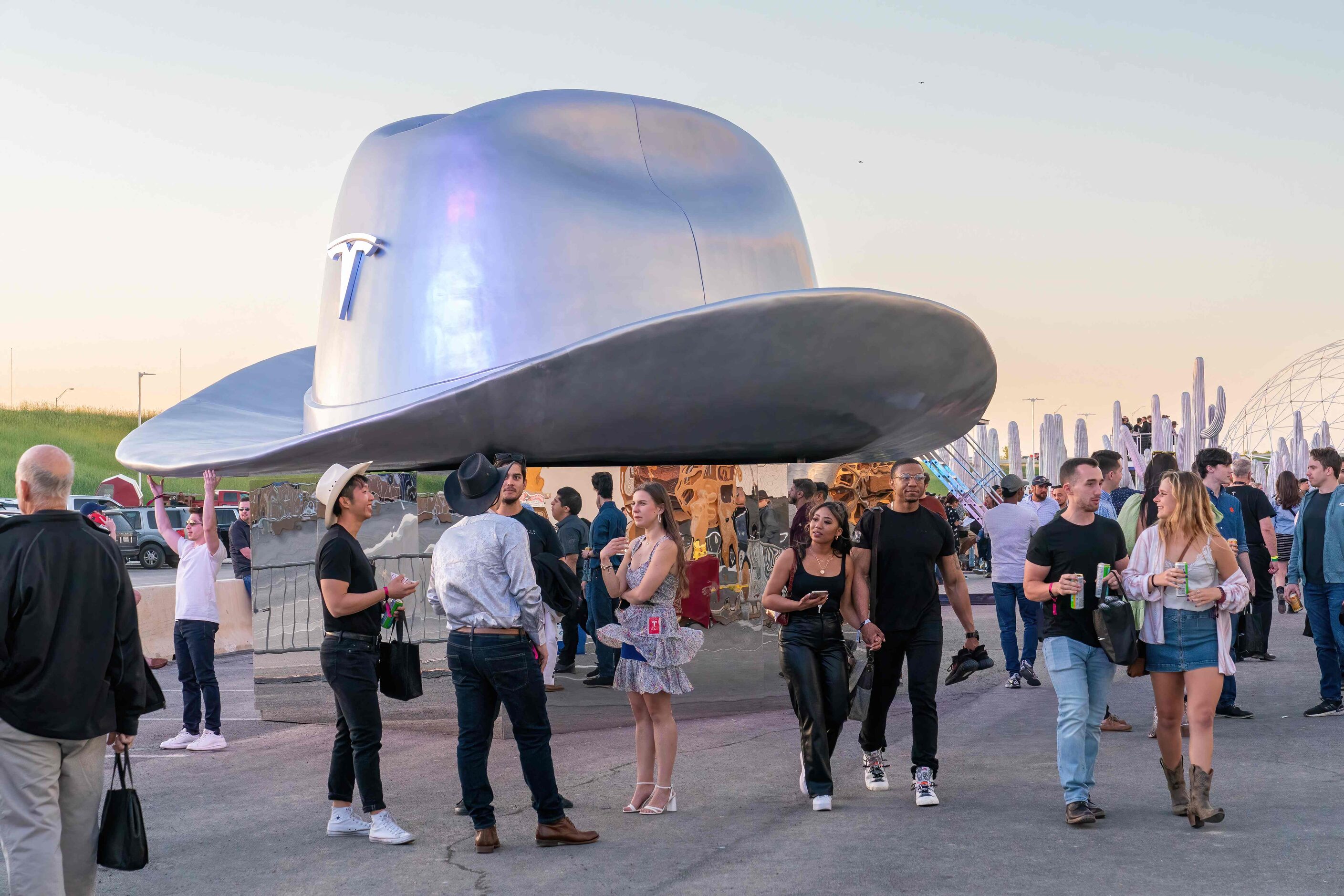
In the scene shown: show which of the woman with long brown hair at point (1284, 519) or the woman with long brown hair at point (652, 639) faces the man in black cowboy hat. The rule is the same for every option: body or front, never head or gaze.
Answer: the woman with long brown hair at point (652, 639)

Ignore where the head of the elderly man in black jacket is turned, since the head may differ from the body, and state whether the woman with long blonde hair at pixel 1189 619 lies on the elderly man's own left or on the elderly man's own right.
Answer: on the elderly man's own right

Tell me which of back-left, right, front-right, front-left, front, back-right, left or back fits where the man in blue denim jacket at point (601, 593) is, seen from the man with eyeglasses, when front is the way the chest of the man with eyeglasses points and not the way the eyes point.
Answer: back-right

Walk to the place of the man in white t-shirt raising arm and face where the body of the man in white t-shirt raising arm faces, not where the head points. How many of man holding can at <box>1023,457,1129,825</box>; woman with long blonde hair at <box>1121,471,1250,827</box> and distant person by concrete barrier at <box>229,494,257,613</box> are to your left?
2

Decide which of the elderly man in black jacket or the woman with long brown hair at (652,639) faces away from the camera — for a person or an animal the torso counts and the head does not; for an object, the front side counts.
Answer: the elderly man in black jacket

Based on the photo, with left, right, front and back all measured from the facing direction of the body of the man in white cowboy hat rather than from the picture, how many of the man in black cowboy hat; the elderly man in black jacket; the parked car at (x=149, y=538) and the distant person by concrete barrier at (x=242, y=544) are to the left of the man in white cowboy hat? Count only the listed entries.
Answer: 2

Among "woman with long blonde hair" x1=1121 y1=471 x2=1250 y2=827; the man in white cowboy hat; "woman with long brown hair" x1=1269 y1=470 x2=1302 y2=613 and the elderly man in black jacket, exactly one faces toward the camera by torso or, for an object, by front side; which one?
"woman with long blonde hair" x1=1121 y1=471 x2=1250 y2=827

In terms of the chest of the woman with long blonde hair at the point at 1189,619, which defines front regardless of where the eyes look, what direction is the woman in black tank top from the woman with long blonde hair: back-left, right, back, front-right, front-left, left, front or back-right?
right

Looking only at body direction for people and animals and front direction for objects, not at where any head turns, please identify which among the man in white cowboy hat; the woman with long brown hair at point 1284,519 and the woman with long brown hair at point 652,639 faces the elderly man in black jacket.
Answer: the woman with long brown hair at point 652,639

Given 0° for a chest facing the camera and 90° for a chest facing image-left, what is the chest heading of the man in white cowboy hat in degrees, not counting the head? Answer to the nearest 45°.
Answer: approximately 270°

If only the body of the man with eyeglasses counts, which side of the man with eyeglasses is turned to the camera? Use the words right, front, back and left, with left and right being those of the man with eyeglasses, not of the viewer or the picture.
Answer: front

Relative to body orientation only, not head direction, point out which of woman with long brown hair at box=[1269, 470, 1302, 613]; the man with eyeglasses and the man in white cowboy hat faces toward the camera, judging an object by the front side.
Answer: the man with eyeglasses

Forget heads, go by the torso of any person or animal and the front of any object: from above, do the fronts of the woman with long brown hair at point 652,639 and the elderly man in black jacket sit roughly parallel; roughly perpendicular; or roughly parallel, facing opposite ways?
roughly perpendicular

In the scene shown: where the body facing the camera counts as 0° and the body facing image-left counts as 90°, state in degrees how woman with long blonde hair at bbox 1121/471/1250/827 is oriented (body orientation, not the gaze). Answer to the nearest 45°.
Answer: approximately 0°

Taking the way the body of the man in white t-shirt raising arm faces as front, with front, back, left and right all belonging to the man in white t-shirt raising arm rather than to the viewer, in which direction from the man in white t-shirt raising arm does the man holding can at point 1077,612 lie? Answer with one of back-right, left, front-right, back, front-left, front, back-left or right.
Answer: left

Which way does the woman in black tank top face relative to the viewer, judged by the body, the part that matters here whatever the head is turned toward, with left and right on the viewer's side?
facing the viewer
